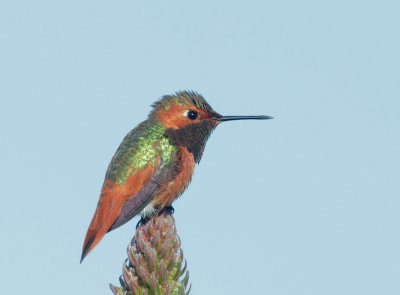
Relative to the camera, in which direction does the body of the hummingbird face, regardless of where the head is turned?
to the viewer's right
